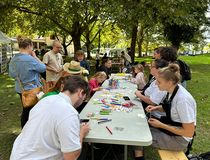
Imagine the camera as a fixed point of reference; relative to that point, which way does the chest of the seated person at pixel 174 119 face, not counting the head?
to the viewer's left

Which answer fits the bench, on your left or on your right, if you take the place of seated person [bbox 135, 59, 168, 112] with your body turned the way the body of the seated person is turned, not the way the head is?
on your left

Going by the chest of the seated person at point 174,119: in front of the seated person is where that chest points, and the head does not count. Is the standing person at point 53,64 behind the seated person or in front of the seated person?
in front

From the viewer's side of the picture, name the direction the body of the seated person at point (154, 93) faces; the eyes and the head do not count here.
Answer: to the viewer's left

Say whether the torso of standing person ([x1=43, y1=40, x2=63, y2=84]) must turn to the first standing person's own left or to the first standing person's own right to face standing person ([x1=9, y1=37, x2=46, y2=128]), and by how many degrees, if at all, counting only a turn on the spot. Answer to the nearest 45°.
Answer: approximately 45° to the first standing person's own right

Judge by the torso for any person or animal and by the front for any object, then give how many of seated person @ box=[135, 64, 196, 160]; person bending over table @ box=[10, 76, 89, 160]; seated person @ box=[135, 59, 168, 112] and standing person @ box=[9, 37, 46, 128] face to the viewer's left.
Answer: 2

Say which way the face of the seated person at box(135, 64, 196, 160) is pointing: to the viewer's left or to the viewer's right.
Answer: to the viewer's left

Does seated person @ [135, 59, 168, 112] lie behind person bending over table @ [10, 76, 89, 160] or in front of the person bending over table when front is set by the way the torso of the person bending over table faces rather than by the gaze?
in front

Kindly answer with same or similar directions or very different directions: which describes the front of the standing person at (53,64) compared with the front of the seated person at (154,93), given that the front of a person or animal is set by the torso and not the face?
very different directions

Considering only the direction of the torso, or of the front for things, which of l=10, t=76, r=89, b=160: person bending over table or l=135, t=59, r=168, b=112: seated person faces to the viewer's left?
the seated person

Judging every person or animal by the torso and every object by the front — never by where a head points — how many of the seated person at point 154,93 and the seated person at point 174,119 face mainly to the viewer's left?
2

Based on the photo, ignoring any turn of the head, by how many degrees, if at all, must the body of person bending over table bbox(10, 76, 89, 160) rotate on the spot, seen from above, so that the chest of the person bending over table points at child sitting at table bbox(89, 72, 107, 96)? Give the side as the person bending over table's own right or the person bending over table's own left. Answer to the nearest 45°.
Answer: approximately 45° to the person bending over table's own left
